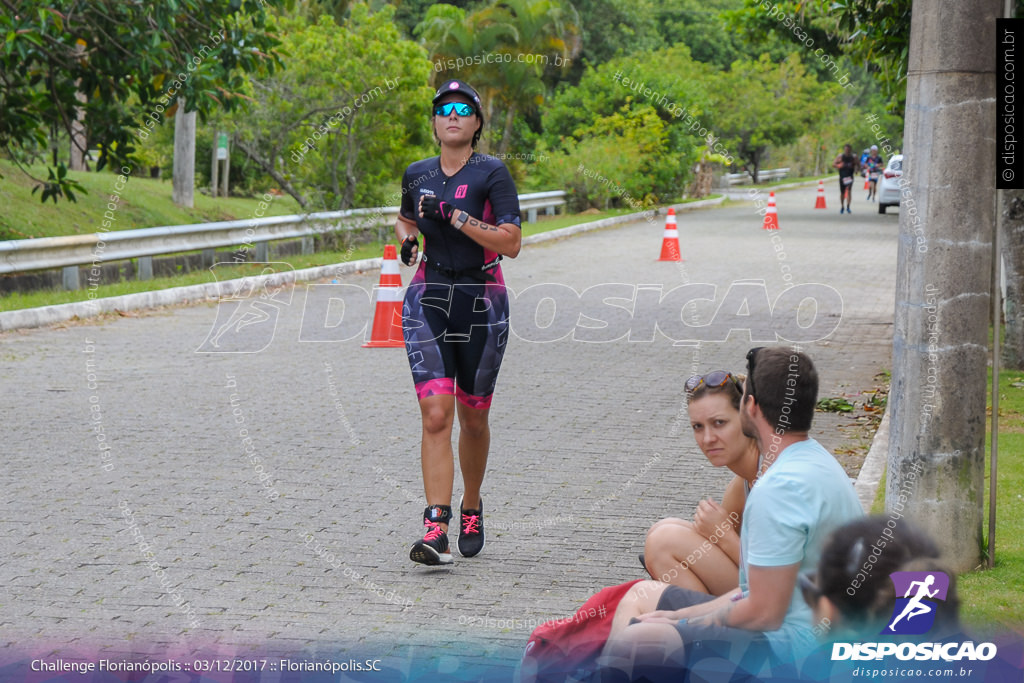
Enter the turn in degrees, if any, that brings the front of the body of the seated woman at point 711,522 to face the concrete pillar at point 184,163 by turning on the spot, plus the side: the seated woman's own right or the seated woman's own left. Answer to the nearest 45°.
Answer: approximately 90° to the seated woman's own right

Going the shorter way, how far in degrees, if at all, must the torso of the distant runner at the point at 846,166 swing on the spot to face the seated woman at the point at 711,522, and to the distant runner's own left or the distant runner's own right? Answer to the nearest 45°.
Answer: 0° — they already face them

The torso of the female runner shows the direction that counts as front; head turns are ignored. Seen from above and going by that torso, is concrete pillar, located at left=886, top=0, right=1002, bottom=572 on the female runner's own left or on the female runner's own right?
on the female runner's own left

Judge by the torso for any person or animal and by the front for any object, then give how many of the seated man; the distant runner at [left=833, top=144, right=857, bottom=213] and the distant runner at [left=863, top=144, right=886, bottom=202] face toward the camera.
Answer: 2

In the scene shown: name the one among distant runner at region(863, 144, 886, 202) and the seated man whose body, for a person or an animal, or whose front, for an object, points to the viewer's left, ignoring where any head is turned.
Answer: the seated man

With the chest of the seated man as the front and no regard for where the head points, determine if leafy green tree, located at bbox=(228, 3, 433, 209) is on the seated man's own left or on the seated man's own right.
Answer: on the seated man's own right

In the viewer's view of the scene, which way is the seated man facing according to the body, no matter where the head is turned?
to the viewer's left

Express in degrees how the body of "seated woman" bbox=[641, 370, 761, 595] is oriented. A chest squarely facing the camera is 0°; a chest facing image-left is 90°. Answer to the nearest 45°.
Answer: approximately 45°

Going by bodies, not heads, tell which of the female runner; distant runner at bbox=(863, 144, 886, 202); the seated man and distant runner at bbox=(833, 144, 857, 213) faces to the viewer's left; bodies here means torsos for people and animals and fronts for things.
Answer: the seated man

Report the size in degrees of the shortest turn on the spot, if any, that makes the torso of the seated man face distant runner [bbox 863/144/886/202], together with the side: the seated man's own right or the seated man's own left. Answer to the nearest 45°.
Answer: approximately 90° to the seated man's own right

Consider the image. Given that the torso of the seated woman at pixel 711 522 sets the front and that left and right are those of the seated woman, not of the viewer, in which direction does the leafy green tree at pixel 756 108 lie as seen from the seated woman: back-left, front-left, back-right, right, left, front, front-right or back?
back-right

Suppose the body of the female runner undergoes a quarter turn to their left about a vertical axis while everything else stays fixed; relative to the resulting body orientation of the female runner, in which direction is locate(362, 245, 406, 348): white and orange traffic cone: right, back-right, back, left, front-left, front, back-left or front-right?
left

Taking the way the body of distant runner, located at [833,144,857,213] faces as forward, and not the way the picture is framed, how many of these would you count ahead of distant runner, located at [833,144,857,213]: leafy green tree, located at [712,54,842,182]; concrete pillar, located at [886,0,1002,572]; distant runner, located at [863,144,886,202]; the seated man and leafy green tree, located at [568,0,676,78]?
2

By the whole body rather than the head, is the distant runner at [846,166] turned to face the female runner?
yes

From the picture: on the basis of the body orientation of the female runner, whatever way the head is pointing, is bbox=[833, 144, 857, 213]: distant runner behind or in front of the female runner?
behind
